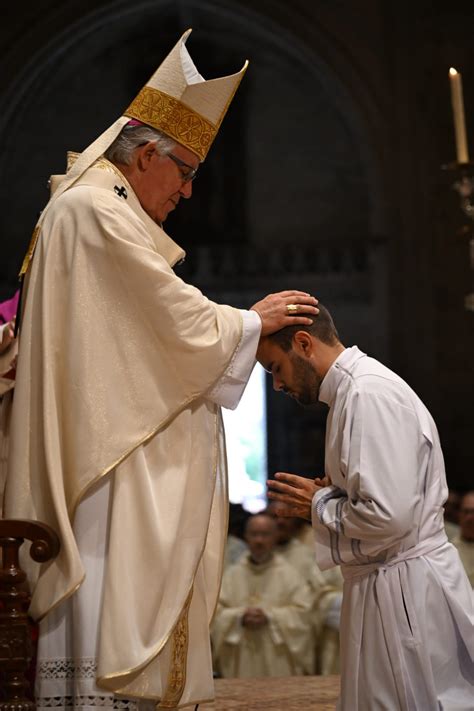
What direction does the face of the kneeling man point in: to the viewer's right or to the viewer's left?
to the viewer's left

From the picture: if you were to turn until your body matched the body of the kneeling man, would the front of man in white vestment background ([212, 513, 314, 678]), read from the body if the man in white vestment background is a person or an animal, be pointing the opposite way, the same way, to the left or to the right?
to the left

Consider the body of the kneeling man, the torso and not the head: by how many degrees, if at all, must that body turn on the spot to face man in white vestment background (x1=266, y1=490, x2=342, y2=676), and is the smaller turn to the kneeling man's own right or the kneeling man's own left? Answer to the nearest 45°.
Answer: approximately 90° to the kneeling man's own right

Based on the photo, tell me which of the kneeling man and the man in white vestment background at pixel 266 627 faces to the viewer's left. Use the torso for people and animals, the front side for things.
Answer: the kneeling man

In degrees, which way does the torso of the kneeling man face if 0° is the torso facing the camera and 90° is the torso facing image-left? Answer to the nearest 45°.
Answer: approximately 90°
